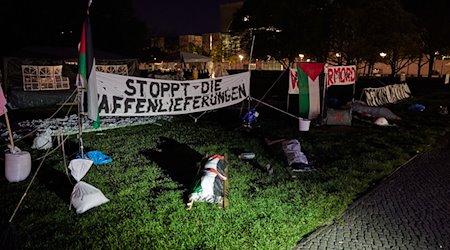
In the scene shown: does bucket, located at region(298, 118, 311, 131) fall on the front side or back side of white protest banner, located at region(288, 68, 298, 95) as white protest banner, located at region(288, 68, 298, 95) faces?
on the front side

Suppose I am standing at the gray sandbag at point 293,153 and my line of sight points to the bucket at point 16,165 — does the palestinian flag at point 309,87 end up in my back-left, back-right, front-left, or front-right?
back-right

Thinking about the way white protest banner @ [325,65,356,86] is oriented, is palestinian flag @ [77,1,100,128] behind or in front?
in front

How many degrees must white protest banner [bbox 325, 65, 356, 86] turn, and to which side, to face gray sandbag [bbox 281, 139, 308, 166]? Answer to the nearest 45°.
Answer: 0° — it already faces it

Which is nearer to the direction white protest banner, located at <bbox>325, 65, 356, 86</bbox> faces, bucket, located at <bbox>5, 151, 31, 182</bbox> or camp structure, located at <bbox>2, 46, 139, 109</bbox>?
the bucket

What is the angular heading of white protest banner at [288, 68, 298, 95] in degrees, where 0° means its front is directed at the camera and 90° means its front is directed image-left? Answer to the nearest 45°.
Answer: approximately 0°

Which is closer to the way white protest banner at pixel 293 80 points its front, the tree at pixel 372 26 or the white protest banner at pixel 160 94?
the white protest banner

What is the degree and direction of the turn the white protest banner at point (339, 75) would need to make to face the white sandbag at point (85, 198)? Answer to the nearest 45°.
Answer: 0° — it already faces it

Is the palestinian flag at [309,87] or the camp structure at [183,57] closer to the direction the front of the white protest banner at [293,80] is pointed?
the palestinian flag

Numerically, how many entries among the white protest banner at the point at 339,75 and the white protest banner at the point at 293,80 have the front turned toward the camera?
2

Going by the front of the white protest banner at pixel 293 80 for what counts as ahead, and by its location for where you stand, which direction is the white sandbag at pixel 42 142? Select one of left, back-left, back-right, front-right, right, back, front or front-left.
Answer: front-right
